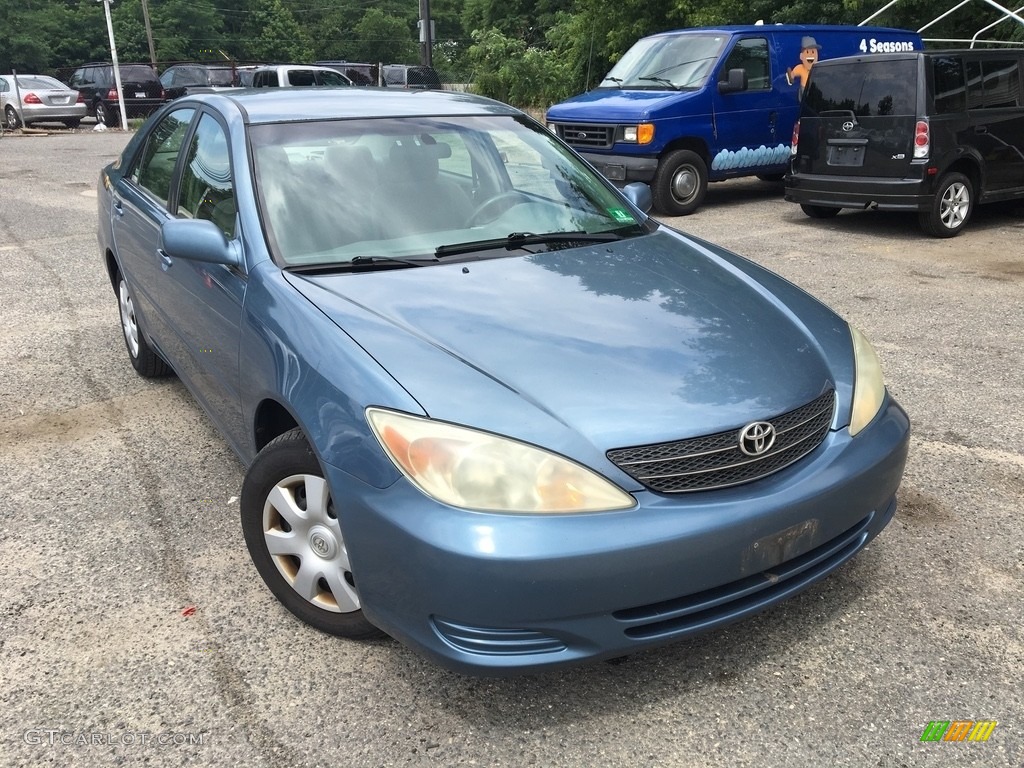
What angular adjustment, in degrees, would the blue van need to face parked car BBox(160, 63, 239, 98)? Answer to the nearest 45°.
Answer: approximately 90° to its right

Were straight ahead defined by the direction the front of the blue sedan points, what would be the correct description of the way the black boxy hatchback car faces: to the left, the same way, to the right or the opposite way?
to the left

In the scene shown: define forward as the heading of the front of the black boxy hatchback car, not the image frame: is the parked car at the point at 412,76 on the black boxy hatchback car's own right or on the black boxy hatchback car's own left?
on the black boxy hatchback car's own left

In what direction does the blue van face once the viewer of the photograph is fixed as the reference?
facing the viewer and to the left of the viewer

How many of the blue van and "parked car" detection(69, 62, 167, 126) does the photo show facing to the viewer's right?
0

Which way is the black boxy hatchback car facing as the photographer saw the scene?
facing away from the viewer and to the right of the viewer

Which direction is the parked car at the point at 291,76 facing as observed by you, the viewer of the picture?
facing away from the viewer and to the right of the viewer

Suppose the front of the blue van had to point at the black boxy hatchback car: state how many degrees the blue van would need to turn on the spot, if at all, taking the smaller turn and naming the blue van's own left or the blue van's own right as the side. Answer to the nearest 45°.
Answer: approximately 90° to the blue van's own left

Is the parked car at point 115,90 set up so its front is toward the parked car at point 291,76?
no

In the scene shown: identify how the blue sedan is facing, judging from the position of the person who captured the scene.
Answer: facing the viewer and to the right of the viewer

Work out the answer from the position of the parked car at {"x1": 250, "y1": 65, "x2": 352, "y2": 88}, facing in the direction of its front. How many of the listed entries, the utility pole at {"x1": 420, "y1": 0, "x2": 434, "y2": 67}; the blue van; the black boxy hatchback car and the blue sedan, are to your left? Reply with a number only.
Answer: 0

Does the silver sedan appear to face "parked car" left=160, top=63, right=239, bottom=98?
no

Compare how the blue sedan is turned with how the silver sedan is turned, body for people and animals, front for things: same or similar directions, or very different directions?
very different directions

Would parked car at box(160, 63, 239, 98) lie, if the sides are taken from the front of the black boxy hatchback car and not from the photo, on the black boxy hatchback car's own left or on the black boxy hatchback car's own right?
on the black boxy hatchback car's own left

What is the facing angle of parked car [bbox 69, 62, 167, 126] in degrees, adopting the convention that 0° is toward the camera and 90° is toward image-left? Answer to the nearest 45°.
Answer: approximately 135°
